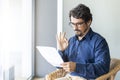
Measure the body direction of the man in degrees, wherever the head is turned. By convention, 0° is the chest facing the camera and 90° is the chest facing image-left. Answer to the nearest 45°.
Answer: approximately 45°

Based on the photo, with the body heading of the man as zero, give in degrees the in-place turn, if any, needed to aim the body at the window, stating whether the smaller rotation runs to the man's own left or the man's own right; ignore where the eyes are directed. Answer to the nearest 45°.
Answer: approximately 90° to the man's own right
